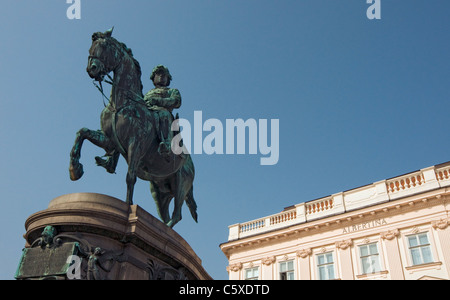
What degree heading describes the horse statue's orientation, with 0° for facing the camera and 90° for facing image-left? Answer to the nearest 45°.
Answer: approximately 45°
